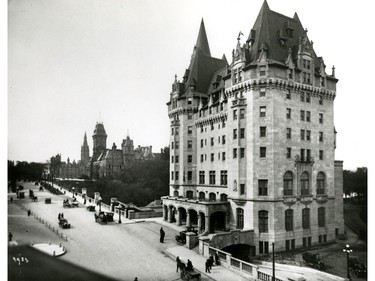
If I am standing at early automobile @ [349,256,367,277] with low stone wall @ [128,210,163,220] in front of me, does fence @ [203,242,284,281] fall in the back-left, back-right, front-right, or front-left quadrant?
front-left

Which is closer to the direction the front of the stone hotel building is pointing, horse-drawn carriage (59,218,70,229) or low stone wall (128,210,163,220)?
the horse-drawn carriage

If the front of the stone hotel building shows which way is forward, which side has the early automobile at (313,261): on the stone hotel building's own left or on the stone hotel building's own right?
on the stone hotel building's own left

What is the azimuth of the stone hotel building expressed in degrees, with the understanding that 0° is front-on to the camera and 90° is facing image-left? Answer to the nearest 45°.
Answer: approximately 45°

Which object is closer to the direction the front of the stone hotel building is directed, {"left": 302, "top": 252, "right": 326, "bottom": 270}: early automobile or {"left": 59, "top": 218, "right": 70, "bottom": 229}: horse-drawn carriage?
the horse-drawn carriage
